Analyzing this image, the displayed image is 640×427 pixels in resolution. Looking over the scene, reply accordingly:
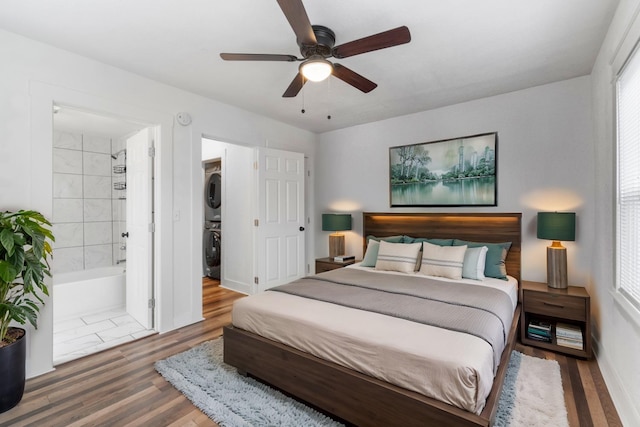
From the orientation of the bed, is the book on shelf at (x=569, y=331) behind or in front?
behind

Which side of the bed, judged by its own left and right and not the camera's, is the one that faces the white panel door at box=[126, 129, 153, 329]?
right

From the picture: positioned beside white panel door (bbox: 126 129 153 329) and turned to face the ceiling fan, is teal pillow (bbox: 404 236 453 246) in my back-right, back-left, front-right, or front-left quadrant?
front-left

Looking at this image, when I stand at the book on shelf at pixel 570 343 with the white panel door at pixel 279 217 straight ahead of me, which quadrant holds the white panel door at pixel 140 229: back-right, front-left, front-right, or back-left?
front-left

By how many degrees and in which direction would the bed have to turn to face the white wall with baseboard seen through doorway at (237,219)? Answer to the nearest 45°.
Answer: approximately 90° to its right

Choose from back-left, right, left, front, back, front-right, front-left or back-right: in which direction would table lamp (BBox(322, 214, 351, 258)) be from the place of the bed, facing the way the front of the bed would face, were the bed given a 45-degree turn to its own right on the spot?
right

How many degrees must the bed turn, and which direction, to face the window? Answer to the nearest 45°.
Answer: approximately 135° to its left

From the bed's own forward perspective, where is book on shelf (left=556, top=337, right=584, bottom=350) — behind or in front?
behind

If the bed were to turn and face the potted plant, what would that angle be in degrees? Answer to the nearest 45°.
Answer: approximately 45° to its right

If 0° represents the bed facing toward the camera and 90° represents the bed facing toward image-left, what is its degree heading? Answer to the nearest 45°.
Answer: approximately 45°

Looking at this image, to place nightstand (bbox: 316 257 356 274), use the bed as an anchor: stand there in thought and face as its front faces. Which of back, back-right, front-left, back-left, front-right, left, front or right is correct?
back-right

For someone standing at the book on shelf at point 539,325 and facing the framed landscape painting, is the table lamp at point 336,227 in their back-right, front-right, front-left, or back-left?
front-left

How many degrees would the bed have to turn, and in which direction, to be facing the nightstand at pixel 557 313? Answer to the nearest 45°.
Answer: approximately 180°
